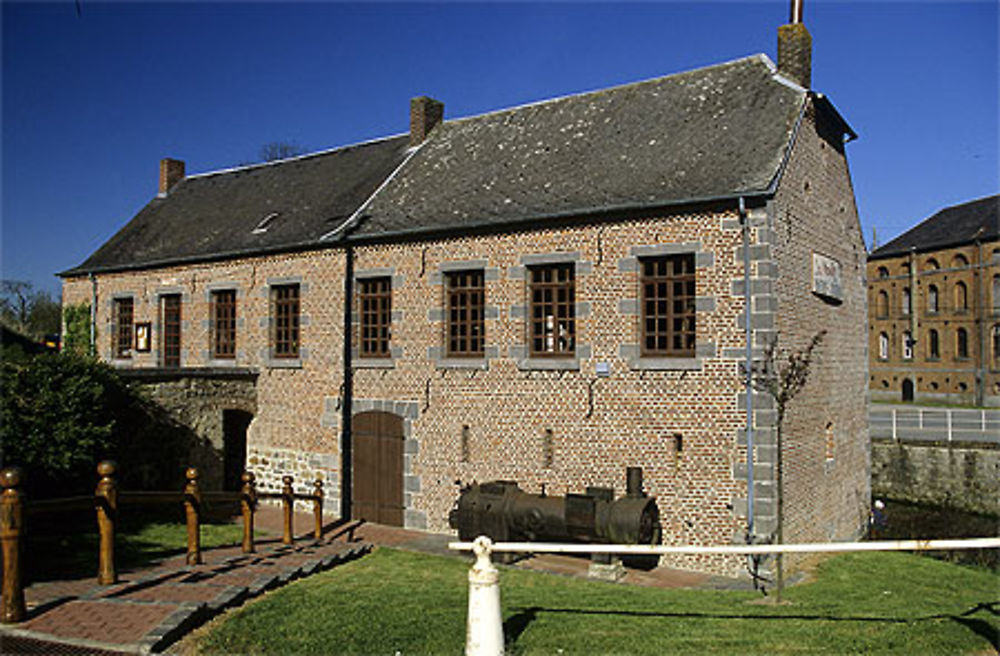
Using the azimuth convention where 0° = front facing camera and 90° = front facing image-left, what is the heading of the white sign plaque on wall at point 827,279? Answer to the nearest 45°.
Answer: approximately 315°

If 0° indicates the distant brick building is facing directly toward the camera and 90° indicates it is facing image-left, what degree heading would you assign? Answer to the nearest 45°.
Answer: approximately 45°

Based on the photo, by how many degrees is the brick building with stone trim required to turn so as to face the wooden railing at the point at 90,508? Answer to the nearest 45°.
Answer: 0° — it already faces it

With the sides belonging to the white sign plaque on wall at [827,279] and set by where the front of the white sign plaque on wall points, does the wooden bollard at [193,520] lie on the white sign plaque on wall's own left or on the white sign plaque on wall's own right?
on the white sign plaque on wall's own right

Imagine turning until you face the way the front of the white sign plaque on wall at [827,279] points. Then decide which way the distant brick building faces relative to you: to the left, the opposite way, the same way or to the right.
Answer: to the right

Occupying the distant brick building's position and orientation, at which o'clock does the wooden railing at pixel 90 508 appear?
The wooden railing is roughly at 11 o'clock from the distant brick building.

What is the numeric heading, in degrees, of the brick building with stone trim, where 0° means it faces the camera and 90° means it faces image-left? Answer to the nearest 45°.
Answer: approximately 45°

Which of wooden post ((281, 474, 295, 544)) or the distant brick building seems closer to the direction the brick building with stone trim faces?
the wooden post

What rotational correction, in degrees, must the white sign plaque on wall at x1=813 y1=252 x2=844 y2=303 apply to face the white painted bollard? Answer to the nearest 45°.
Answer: approximately 45° to its right

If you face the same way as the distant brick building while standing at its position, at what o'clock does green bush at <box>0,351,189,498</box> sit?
The green bush is roughly at 11 o'clock from the distant brick building.
